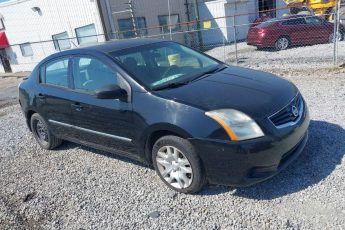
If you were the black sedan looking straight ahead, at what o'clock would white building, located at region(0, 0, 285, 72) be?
The white building is roughly at 7 o'clock from the black sedan.

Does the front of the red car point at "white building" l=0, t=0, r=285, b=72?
no

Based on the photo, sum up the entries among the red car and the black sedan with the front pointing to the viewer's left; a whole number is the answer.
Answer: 0

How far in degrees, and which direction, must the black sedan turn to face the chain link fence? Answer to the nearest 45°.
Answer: approximately 135° to its left

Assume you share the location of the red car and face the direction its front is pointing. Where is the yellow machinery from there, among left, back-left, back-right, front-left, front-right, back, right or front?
front-left

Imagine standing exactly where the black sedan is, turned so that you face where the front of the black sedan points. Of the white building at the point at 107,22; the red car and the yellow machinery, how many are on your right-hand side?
0

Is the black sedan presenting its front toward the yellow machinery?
no

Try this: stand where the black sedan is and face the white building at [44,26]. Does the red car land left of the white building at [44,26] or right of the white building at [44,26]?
right

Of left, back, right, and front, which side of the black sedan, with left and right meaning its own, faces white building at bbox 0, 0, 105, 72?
back

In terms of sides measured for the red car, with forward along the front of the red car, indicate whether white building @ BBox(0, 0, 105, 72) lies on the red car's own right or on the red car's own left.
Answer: on the red car's own left

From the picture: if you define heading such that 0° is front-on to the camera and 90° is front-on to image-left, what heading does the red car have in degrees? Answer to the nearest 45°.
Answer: approximately 225°

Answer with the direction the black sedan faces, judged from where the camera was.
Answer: facing the viewer and to the right of the viewer

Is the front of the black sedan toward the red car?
no
